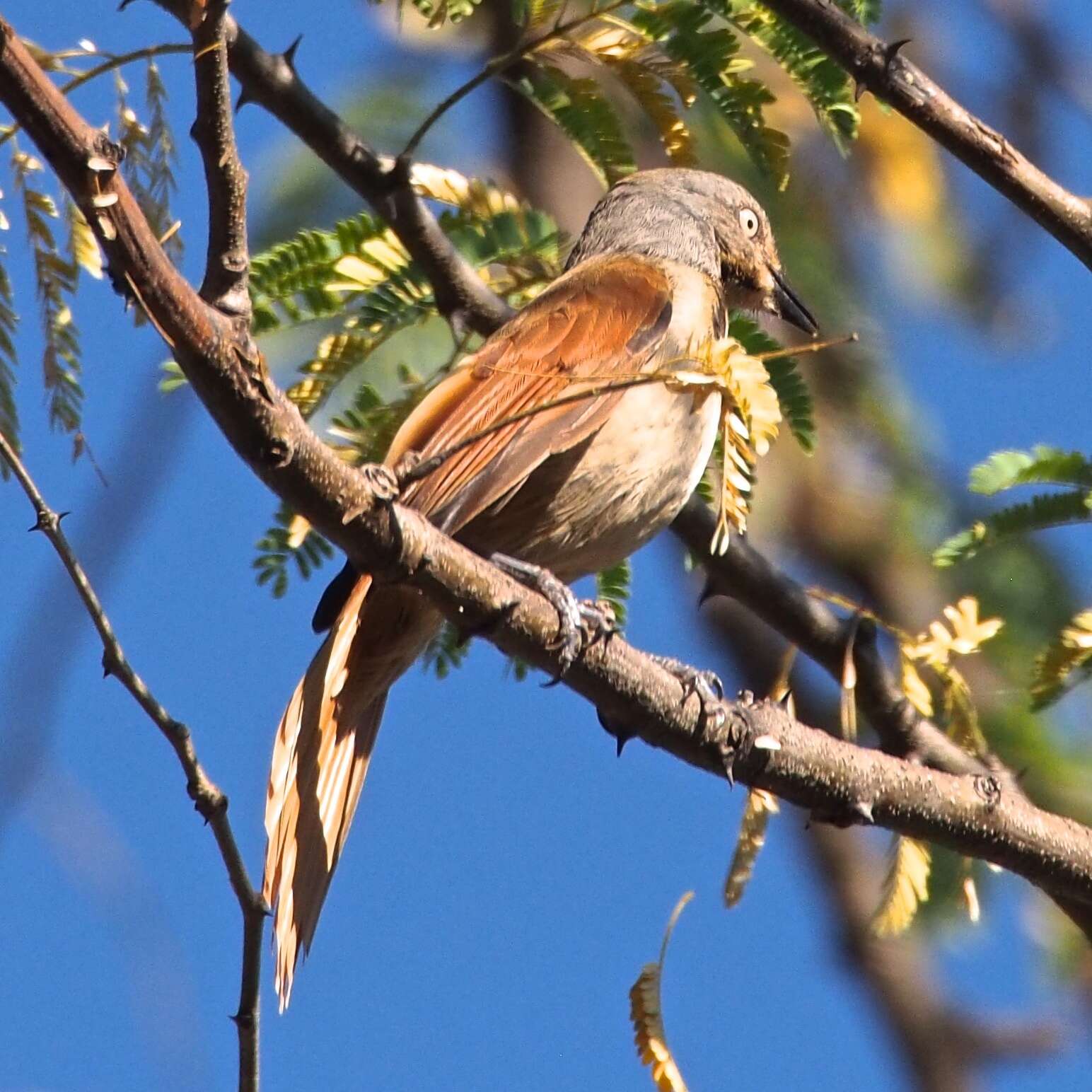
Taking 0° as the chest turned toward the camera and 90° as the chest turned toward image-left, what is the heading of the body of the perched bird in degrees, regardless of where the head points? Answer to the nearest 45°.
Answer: approximately 270°

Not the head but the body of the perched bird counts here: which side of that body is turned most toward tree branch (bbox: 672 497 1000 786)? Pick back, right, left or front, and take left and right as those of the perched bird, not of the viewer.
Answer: front
